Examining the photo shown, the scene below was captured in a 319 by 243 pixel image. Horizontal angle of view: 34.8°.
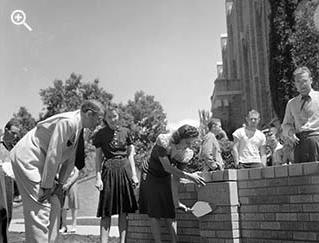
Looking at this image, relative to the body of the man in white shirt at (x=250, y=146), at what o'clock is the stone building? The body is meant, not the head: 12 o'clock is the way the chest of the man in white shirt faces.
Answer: The stone building is roughly at 6 o'clock from the man in white shirt.

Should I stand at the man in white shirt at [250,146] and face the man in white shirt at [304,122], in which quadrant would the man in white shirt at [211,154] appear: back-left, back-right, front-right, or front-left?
back-right

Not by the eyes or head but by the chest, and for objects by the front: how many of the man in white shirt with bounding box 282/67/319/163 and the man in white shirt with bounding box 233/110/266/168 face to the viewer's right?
0

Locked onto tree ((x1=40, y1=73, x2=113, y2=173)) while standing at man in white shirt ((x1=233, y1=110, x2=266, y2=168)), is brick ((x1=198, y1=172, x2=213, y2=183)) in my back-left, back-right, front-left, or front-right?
back-left

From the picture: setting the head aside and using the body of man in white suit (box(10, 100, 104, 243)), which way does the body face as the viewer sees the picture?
to the viewer's right

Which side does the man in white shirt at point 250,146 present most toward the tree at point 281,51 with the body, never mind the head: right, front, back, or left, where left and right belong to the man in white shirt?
back

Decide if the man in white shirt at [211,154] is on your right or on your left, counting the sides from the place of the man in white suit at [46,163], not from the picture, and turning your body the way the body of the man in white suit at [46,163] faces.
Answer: on your left

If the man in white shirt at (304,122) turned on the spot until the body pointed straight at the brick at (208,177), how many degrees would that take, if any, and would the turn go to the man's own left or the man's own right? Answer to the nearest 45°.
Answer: approximately 90° to the man's own right

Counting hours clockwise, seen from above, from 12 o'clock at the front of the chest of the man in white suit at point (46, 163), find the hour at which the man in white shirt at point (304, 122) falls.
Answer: the man in white shirt at point (304, 122) is roughly at 12 o'clock from the man in white suit at point (46, 163).
